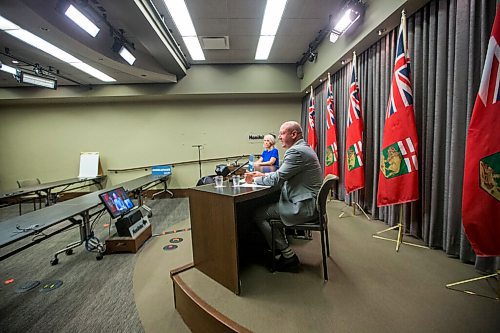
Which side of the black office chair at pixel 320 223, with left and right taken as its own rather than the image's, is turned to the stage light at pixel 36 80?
front

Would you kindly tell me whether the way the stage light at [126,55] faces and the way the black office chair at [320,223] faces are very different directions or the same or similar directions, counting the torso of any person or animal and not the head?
very different directions

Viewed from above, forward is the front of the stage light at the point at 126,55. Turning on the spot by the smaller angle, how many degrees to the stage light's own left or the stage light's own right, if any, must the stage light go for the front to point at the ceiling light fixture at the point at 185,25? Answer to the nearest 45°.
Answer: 0° — it already faces it

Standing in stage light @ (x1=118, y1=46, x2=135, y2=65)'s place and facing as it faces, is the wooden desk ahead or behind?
ahead

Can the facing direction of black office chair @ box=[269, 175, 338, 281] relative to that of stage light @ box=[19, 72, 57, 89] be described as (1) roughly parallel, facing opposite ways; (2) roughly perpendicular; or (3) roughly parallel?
roughly parallel, facing opposite ways

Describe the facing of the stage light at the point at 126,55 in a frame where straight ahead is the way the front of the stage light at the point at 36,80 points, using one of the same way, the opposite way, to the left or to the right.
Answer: the same way

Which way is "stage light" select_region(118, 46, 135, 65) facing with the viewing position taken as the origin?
facing the viewer and to the right of the viewer

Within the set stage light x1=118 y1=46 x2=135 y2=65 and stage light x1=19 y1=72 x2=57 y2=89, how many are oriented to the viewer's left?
0

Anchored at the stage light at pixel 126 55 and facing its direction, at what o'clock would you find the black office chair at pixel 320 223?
The black office chair is roughly at 1 o'clock from the stage light.

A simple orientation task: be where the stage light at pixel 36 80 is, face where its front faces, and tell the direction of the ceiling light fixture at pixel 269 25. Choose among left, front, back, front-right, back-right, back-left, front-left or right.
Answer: front

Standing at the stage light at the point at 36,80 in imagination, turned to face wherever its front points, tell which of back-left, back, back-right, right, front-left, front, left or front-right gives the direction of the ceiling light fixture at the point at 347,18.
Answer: front

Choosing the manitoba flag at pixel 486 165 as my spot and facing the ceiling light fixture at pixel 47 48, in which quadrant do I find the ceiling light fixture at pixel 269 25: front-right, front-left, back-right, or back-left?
front-right

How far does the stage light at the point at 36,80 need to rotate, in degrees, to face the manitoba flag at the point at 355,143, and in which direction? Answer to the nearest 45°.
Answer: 0° — it already faces it

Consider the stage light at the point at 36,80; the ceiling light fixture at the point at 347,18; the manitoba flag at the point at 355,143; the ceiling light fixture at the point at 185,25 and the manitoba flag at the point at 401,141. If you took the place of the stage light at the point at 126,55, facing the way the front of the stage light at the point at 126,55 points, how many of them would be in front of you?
4

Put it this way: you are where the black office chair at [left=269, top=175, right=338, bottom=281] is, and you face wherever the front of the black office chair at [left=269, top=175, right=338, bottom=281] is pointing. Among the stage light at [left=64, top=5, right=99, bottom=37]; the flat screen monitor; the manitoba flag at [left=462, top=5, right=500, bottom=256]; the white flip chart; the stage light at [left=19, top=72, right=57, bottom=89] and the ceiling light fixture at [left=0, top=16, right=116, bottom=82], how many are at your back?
1

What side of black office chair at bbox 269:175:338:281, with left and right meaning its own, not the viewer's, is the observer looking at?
left
